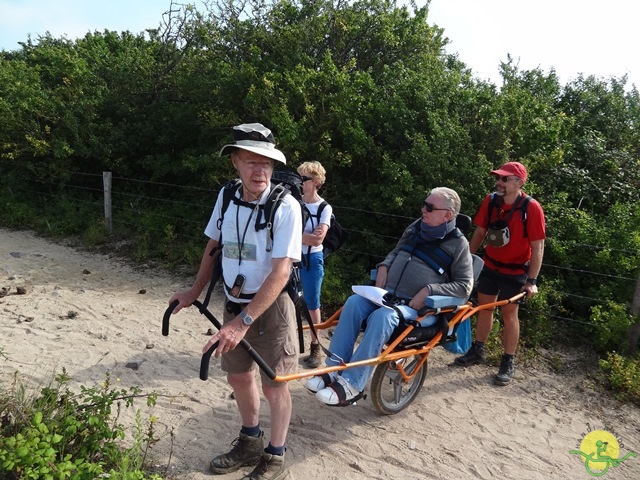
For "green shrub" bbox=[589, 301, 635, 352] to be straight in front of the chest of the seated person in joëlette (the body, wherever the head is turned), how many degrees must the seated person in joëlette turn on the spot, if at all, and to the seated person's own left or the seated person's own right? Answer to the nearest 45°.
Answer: approximately 180°

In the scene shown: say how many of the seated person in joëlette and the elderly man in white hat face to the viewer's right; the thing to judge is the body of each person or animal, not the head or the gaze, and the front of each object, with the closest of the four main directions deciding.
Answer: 0

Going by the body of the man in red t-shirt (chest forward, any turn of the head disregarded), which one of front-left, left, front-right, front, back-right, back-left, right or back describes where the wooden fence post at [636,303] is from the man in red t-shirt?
back

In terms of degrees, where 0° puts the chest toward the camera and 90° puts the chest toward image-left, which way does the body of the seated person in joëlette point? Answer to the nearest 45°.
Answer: approximately 45°

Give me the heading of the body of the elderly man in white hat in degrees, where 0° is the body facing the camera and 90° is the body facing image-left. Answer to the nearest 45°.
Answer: approximately 45°

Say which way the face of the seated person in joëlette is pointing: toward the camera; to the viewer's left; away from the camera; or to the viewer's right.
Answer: to the viewer's left

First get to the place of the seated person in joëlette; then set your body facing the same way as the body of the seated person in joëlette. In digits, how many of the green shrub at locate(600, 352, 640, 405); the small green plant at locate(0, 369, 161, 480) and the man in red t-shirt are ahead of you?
1

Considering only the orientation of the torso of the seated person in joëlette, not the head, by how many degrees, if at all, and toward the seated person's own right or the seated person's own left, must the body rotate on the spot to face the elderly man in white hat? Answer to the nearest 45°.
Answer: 0° — they already face them

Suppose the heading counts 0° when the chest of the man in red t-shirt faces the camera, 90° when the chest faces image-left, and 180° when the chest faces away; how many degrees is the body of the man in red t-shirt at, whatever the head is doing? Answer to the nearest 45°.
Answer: approximately 45°

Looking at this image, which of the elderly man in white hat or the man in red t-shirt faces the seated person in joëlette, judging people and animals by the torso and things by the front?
the man in red t-shirt

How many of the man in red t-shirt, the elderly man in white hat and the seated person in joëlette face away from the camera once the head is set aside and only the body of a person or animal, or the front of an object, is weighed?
0

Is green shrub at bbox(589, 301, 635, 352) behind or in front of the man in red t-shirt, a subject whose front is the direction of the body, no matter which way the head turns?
behind
